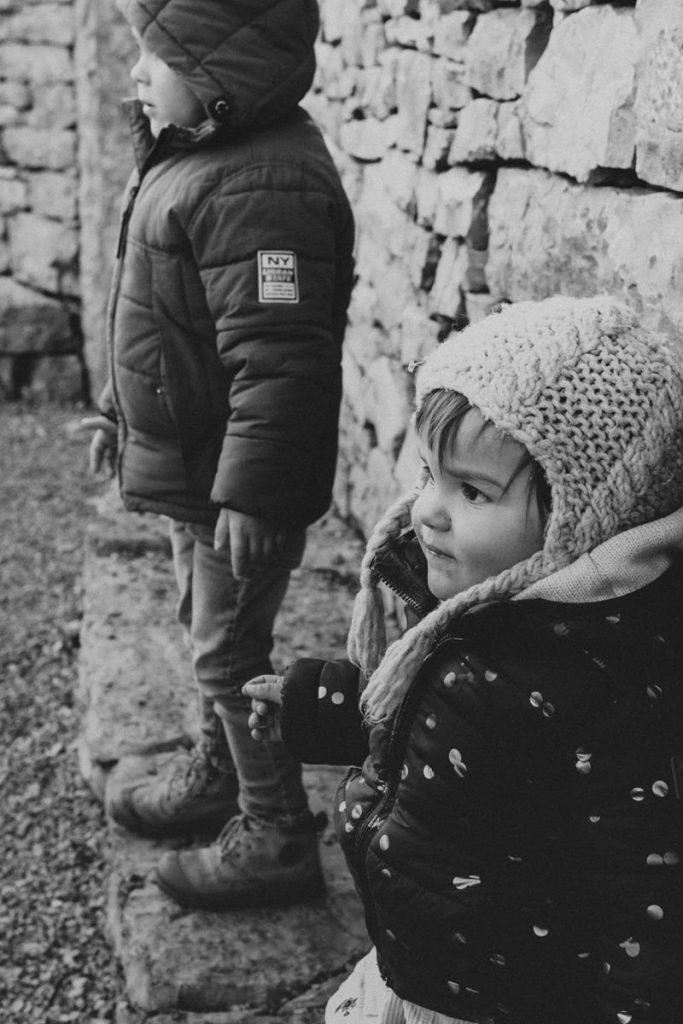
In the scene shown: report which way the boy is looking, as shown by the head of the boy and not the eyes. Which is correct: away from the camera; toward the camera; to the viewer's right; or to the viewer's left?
to the viewer's left

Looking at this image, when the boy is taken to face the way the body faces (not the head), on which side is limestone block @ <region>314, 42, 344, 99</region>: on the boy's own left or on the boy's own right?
on the boy's own right

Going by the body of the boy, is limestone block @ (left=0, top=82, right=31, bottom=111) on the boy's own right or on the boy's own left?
on the boy's own right

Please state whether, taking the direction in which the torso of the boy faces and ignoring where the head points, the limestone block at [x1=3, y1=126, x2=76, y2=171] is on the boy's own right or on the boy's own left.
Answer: on the boy's own right

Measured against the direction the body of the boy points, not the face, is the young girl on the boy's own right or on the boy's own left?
on the boy's own left

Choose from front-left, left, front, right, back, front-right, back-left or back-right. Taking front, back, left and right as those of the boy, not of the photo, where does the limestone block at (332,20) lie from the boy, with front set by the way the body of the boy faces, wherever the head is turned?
right

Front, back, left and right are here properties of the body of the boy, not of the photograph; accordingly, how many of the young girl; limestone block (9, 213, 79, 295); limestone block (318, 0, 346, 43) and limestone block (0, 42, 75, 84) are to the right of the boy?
3

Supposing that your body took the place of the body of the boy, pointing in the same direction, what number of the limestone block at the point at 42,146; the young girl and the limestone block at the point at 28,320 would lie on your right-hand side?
2

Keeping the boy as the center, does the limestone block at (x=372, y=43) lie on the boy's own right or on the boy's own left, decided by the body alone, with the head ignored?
on the boy's own right

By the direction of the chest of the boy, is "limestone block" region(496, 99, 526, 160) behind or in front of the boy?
behind

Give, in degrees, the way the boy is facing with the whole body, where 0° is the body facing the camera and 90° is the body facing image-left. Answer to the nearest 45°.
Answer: approximately 90°

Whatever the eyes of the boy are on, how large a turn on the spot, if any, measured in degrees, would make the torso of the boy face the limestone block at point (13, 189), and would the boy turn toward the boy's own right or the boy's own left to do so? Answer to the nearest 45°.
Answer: approximately 90° to the boy's own right

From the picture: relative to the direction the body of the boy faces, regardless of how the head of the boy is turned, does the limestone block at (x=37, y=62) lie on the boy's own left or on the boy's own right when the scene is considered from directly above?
on the boy's own right

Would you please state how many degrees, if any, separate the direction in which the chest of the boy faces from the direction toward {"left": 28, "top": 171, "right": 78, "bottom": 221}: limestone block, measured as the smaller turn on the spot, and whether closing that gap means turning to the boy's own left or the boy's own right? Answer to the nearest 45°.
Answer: approximately 90° to the boy's own right
